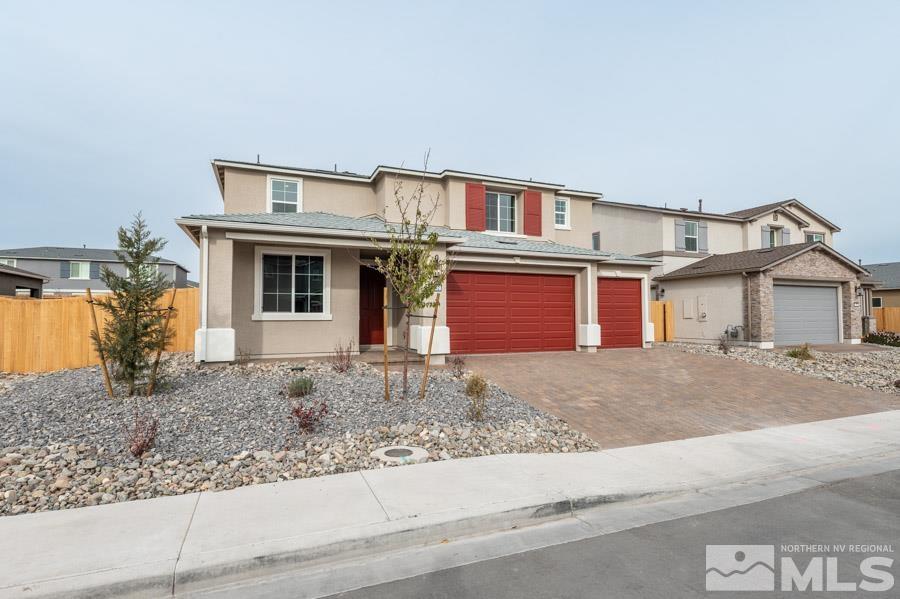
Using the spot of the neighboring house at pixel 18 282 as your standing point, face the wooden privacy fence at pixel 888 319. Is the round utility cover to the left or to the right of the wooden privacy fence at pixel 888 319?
right

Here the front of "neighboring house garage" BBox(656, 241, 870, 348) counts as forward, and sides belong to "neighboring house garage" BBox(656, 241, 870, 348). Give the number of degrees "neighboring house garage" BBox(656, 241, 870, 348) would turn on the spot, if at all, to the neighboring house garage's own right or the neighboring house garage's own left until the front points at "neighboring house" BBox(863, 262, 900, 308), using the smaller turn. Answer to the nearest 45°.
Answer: approximately 135° to the neighboring house garage's own left

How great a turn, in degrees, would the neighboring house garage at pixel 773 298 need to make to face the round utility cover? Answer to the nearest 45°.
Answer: approximately 45° to its right

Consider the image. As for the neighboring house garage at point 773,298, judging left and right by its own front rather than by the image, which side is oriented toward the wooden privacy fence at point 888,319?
left

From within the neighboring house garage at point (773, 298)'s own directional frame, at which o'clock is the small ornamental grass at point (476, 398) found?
The small ornamental grass is roughly at 2 o'clock from the neighboring house garage.

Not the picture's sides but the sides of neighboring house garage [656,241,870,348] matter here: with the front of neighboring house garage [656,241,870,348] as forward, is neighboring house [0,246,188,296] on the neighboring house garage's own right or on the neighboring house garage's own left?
on the neighboring house garage's own right

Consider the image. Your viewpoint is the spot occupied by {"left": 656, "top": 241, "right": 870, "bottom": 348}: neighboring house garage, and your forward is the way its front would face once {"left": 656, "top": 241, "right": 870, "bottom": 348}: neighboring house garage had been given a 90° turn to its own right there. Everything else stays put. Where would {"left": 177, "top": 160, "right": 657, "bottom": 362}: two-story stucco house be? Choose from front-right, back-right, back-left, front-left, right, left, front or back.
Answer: front

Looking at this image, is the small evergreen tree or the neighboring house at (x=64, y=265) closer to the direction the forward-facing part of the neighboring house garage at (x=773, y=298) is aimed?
the small evergreen tree

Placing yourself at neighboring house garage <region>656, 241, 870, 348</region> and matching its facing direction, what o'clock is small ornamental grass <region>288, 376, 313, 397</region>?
The small ornamental grass is roughly at 2 o'clock from the neighboring house garage.

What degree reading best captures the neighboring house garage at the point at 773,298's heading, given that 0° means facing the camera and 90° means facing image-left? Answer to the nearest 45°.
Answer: approximately 315°

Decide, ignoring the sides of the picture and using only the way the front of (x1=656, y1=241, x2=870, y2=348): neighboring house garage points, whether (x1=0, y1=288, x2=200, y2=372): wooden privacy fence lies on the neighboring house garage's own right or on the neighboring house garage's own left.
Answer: on the neighboring house garage's own right
